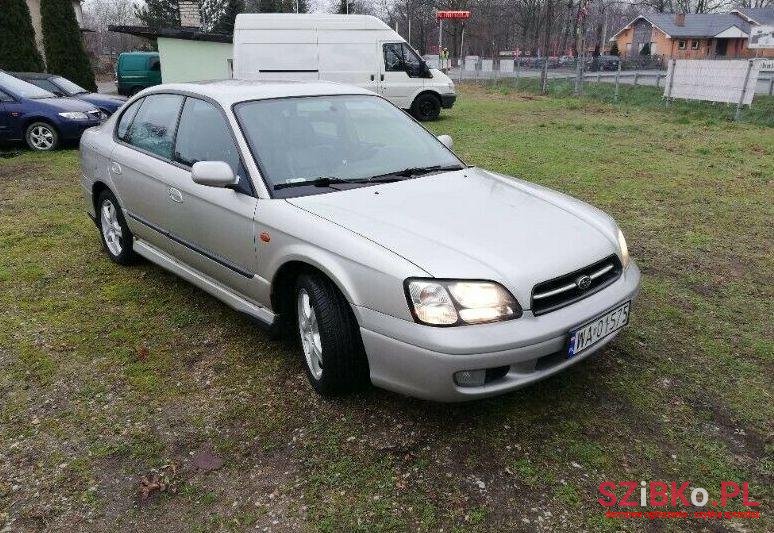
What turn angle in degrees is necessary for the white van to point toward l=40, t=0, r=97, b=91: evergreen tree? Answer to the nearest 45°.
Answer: approximately 135° to its left

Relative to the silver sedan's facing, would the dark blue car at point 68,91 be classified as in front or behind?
behind

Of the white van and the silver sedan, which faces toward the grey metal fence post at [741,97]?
the white van

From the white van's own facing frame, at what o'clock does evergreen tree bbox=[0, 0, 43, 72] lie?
The evergreen tree is roughly at 7 o'clock from the white van.

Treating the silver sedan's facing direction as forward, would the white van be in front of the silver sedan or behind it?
behind

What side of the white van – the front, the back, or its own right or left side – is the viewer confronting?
right

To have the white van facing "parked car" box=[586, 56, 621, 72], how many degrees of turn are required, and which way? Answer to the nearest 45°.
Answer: approximately 45° to its left

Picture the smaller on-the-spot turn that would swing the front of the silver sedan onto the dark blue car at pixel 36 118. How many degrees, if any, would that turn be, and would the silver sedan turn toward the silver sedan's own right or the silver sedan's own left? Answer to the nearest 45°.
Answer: approximately 180°

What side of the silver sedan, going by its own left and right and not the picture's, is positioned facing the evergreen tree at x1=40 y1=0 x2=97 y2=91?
back

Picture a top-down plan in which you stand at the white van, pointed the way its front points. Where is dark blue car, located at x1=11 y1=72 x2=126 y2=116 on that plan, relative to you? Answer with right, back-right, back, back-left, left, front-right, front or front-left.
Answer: back

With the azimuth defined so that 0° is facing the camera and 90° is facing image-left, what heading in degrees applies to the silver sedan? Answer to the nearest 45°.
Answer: approximately 315°
